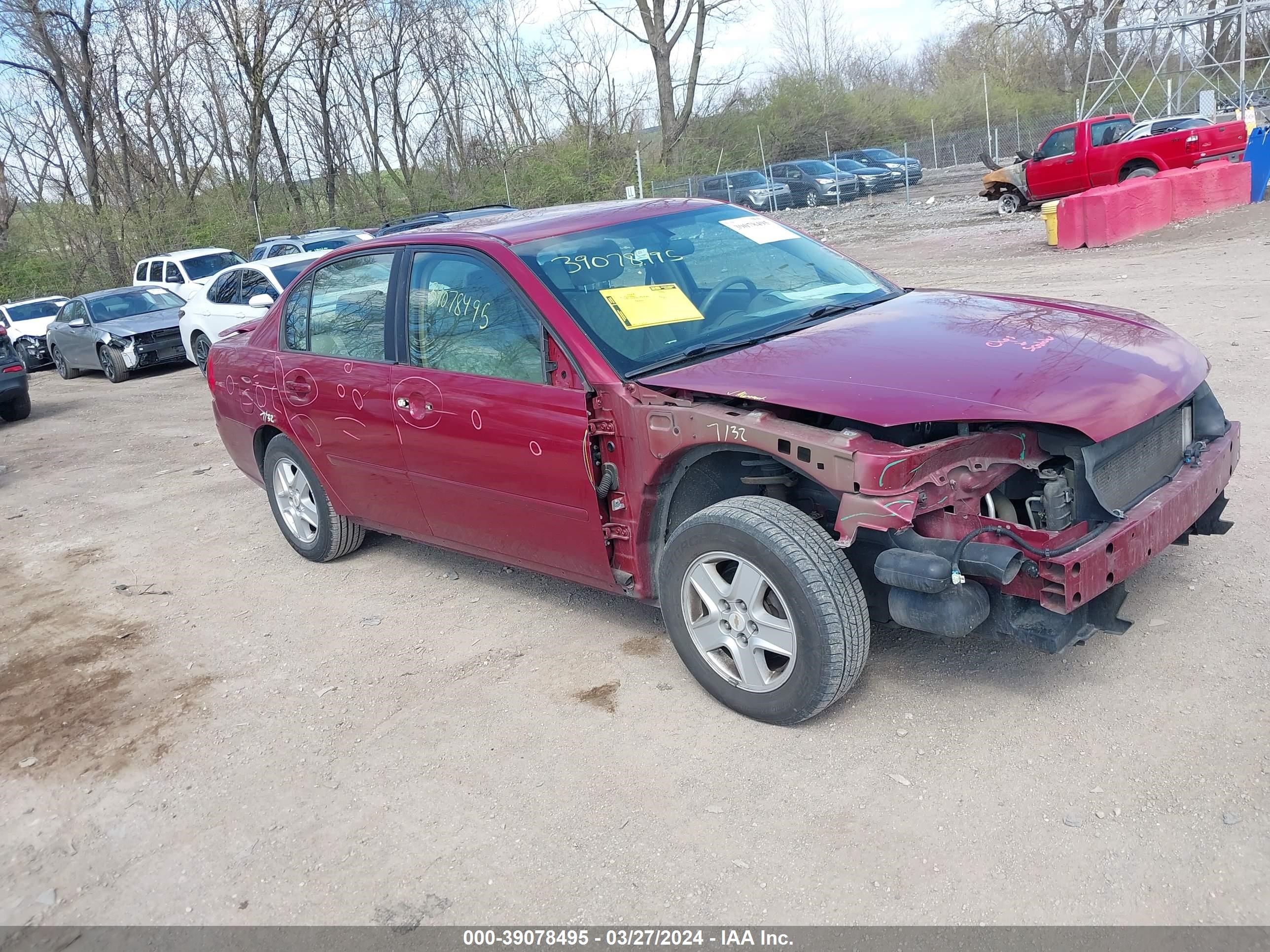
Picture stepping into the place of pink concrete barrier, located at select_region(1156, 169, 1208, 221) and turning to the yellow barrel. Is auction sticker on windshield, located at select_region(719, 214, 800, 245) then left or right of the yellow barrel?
left

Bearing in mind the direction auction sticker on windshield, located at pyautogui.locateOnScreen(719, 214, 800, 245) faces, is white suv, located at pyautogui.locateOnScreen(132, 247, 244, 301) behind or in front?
behind

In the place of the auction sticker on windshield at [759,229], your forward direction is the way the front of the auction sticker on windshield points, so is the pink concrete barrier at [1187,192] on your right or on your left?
on your left

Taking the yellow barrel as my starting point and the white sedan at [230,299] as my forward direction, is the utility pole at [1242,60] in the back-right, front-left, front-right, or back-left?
back-right

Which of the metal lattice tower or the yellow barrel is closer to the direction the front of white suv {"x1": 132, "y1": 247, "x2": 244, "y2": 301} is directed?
the yellow barrel

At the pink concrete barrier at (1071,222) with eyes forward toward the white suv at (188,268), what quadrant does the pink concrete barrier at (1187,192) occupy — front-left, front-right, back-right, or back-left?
back-right

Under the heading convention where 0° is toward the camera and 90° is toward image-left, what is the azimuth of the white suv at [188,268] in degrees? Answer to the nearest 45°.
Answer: approximately 315°

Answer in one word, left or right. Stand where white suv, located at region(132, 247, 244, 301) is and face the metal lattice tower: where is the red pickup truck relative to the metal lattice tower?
right

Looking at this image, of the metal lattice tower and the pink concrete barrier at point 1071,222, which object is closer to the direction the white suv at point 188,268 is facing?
the pink concrete barrier
